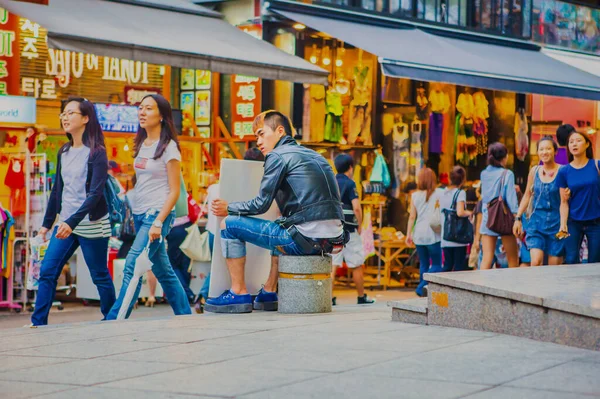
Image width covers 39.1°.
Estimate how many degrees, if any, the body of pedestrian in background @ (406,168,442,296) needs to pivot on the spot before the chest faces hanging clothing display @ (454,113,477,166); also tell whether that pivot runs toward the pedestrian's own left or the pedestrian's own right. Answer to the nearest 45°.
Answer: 0° — they already face it

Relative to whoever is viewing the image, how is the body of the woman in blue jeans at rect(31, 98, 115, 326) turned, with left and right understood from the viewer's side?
facing the viewer and to the left of the viewer

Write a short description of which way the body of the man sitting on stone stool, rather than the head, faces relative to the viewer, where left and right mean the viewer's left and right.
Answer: facing to the left of the viewer

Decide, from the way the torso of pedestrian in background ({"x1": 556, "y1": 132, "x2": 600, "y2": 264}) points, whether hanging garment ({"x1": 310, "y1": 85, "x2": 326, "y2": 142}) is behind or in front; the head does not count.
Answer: behind

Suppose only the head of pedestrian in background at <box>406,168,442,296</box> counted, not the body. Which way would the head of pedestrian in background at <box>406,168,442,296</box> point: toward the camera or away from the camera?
away from the camera

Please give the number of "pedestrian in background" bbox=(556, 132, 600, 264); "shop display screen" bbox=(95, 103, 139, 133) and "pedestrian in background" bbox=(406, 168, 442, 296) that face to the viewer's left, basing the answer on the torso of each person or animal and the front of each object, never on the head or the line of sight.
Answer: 0

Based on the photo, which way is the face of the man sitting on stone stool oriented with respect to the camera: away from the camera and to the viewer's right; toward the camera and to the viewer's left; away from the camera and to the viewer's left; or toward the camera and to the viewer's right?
toward the camera and to the viewer's left

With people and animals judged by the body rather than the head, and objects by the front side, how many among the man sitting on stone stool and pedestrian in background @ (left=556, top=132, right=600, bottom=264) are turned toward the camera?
1

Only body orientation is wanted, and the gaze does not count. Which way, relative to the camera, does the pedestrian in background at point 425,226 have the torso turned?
away from the camera

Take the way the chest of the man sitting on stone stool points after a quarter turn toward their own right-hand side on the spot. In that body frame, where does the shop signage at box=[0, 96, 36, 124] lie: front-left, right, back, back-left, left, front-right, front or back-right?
front-left

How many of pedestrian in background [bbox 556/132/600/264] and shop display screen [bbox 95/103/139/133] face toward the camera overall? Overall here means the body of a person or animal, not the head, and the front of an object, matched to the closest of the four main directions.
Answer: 2

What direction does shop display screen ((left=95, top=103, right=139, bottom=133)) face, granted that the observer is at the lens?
facing the viewer

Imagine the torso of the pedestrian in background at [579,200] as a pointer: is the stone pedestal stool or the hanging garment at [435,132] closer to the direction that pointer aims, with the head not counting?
the stone pedestal stool

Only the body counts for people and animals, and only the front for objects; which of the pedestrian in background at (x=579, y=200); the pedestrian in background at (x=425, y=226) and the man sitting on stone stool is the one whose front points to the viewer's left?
the man sitting on stone stool

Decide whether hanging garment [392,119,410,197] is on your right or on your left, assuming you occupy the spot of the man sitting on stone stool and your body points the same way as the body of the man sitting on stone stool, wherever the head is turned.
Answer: on your right

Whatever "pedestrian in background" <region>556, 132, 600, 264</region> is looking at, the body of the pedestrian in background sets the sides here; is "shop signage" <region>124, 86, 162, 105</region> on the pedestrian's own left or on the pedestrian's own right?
on the pedestrian's own right

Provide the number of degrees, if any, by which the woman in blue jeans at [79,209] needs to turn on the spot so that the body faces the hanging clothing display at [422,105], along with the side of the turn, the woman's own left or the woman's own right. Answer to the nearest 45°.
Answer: approximately 180°

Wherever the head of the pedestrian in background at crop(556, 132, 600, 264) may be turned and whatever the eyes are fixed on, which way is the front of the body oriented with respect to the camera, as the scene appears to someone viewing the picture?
toward the camera
